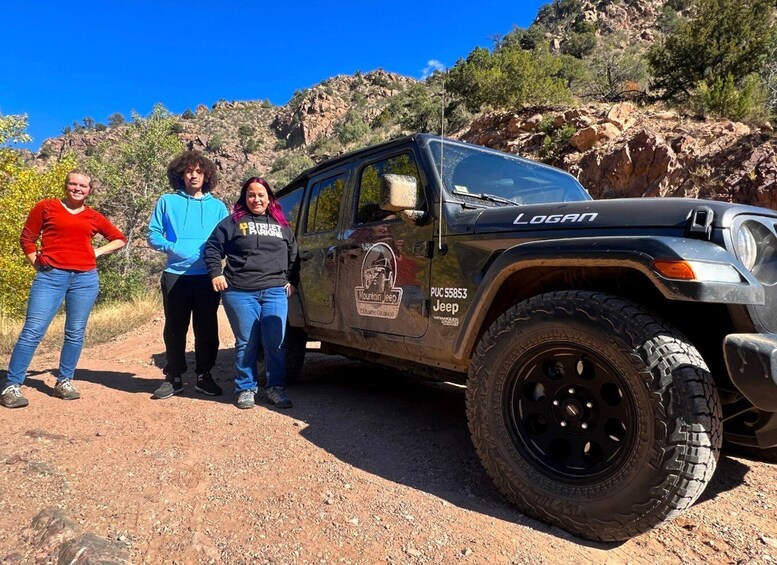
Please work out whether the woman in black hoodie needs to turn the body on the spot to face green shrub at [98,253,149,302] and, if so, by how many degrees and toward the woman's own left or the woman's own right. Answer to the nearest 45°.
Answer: approximately 180°

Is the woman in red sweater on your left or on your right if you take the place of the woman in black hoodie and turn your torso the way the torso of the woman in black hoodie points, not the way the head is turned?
on your right

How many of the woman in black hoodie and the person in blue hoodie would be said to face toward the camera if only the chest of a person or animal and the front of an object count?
2

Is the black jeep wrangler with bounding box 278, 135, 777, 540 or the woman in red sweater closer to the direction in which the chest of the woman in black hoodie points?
the black jeep wrangler

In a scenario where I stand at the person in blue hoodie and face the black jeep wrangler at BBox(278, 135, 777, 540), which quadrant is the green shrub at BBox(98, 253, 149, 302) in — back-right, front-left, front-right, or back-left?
back-left

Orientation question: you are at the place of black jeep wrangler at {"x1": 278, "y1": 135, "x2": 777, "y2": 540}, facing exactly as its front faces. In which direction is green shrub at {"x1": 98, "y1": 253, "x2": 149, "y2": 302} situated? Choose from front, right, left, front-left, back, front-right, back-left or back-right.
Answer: back

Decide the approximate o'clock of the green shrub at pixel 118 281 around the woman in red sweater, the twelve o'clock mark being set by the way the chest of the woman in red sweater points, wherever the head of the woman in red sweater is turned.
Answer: The green shrub is roughly at 6 o'clock from the woman in red sweater.

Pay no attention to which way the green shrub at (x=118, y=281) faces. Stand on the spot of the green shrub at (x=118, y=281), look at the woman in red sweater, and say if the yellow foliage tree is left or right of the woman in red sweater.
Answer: right
